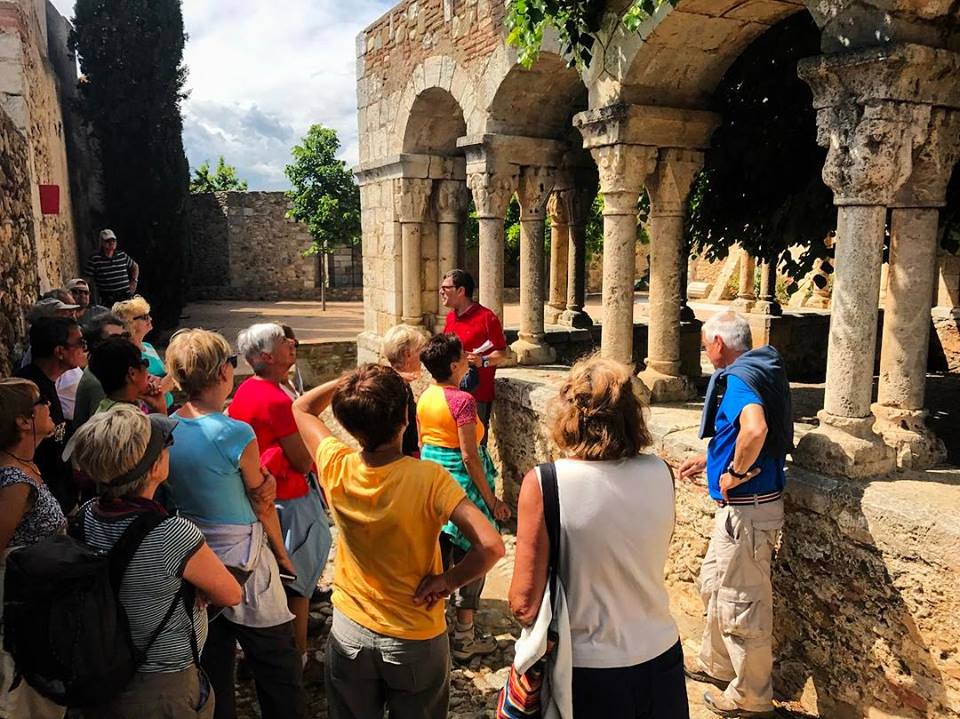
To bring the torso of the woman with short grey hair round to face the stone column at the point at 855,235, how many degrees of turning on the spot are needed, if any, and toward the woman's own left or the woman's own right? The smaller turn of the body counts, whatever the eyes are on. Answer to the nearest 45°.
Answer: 0° — they already face it

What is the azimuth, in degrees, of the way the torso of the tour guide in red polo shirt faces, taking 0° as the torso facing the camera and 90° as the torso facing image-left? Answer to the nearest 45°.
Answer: approximately 45°

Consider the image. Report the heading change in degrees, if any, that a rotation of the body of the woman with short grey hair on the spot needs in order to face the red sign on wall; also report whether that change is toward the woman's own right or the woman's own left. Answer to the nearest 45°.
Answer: approximately 90° to the woman's own left

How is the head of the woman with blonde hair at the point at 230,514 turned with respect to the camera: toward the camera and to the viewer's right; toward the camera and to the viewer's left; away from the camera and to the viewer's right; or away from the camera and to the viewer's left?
away from the camera and to the viewer's right

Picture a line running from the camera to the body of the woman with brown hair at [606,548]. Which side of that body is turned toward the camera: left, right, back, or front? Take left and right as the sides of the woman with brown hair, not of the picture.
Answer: back

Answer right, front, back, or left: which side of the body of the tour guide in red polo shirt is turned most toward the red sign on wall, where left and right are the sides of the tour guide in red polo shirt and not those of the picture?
right

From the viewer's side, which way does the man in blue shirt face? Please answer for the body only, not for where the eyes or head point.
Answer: to the viewer's left

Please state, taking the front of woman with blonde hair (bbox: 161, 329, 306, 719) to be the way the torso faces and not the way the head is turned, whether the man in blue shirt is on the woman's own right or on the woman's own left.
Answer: on the woman's own right

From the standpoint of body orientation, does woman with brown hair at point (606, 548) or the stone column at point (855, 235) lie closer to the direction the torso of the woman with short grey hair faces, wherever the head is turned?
the stone column

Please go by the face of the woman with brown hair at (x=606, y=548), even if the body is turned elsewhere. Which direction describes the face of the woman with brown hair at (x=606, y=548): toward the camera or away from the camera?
away from the camera

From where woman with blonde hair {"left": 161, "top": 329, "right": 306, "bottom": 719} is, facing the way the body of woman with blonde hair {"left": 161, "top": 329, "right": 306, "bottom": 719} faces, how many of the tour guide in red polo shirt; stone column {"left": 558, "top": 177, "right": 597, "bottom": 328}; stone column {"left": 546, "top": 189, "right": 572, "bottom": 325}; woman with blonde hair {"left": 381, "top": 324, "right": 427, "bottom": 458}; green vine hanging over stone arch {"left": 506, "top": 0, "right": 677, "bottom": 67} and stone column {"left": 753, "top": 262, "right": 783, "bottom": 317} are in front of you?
6

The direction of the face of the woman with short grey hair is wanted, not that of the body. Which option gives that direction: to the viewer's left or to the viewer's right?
to the viewer's right

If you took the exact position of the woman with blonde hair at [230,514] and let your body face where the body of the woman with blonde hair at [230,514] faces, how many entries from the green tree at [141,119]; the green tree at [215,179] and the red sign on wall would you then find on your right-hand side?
0

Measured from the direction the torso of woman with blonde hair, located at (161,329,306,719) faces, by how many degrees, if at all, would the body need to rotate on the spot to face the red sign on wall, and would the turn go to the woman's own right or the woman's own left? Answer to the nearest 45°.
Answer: approximately 45° to the woman's own left

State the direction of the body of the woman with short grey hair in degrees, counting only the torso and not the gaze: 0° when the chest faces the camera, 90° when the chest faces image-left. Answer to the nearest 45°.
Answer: approximately 270°

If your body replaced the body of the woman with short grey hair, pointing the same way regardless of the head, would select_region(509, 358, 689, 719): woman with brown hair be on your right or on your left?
on your right

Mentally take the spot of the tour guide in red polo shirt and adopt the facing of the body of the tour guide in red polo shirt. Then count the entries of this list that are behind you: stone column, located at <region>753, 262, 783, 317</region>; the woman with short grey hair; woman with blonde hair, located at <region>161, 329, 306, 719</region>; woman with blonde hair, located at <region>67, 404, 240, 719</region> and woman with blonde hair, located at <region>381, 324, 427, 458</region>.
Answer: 1

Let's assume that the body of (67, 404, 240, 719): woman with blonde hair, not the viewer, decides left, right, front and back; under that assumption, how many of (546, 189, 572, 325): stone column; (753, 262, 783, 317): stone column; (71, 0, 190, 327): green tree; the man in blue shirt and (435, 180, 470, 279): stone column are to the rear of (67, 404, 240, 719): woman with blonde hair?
0

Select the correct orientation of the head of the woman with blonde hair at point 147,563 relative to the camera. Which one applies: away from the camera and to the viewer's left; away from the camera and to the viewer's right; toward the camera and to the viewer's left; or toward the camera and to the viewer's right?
away from the camera and to the viewer's right
